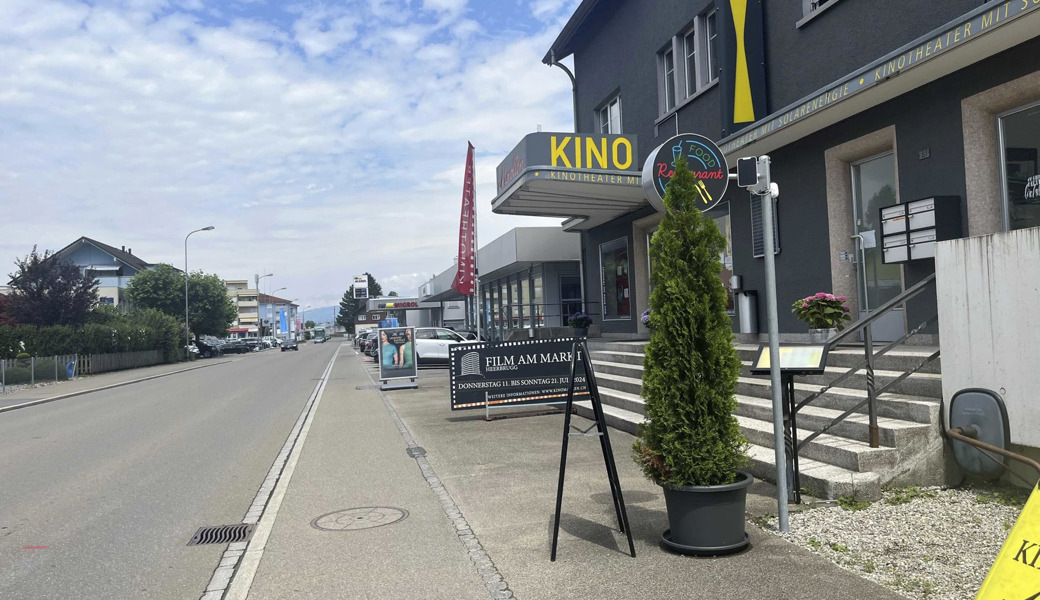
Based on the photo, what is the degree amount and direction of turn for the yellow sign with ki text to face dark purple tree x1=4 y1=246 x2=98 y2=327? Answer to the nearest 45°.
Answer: approximately 90° to its right

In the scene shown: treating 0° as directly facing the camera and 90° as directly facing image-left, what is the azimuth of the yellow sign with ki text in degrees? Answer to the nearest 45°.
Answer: approximately 0°

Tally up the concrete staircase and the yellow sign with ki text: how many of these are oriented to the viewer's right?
0

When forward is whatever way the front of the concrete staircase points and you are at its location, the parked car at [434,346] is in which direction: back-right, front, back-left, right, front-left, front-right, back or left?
right

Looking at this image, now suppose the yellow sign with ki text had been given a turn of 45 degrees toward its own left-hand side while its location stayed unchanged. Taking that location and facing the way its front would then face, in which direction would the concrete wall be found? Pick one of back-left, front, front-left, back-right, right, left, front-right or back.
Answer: back-left

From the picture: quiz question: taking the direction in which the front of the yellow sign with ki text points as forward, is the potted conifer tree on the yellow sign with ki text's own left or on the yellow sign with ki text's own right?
on the yellow sign with ki text's own right
